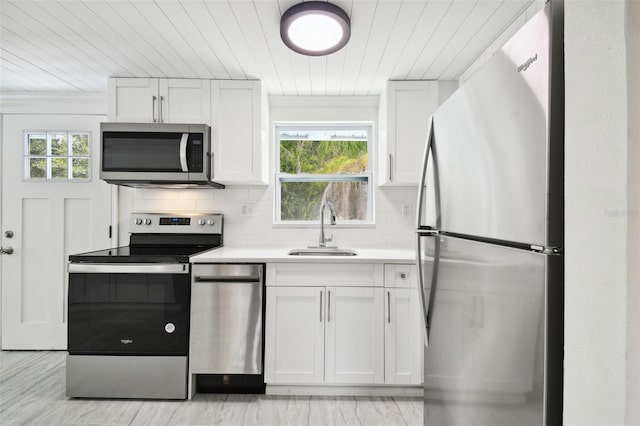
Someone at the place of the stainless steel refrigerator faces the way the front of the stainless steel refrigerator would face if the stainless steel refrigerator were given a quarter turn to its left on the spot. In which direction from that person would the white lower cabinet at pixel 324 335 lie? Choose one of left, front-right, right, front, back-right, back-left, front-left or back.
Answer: back

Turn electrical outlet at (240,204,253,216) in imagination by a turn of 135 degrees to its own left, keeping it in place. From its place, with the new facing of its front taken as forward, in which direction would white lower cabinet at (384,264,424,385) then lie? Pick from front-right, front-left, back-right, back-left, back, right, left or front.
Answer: right

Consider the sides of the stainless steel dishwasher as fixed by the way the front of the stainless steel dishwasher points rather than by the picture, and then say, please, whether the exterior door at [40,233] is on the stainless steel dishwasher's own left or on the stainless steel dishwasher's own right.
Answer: on the stainless steel dishwasher's own right

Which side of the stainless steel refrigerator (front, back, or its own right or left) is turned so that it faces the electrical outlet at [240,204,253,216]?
right

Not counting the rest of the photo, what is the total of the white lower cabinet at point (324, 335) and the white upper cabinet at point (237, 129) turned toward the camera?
2

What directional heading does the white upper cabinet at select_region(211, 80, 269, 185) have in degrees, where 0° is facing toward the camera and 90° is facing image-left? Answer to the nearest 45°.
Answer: approximately 0°

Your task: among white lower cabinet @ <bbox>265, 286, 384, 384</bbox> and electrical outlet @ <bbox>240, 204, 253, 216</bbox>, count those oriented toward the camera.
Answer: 2

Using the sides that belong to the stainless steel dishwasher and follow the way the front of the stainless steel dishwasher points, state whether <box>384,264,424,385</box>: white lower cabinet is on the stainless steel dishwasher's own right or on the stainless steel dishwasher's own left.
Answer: on the stainless steel dishwasher's own left
